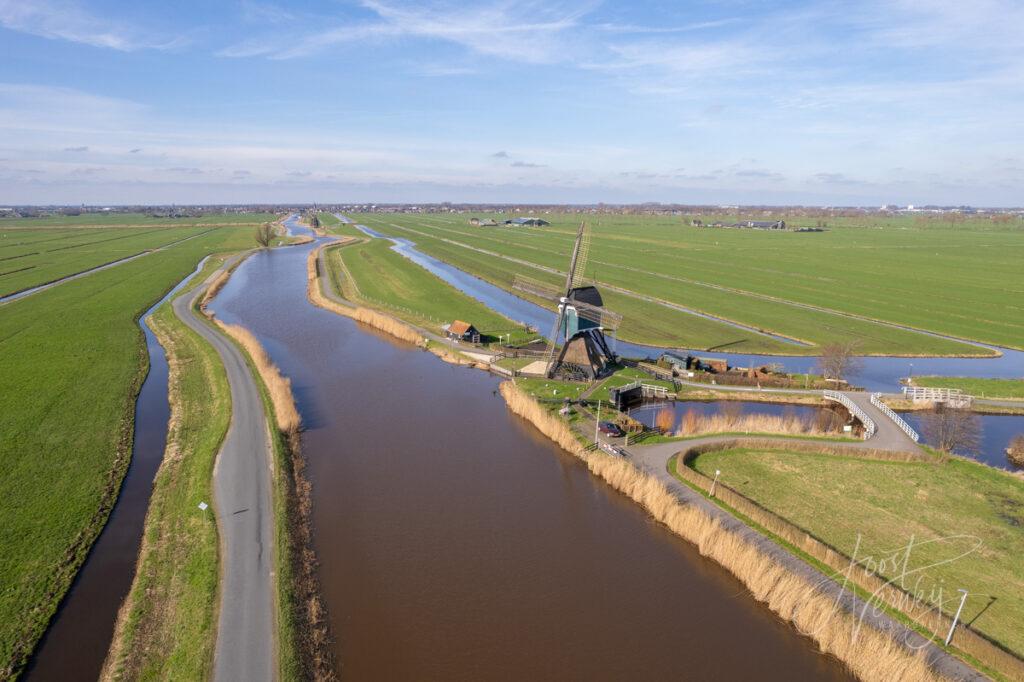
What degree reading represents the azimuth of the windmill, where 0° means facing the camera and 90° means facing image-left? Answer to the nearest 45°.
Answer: approximately 45°

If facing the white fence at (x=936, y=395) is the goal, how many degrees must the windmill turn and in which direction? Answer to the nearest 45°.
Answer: approximately 135° to its left

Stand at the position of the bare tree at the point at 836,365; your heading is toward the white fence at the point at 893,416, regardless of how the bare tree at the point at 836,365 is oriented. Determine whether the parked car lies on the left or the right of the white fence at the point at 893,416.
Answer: right

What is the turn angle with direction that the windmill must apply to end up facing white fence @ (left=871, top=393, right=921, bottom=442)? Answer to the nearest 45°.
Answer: approximately 135° to its left

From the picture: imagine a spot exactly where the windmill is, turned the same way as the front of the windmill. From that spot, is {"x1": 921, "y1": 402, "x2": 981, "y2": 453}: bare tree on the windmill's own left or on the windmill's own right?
on the windmill's own left

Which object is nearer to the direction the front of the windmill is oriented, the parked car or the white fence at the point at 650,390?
the parked car

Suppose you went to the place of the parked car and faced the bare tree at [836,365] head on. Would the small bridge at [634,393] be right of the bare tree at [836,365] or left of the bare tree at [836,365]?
left

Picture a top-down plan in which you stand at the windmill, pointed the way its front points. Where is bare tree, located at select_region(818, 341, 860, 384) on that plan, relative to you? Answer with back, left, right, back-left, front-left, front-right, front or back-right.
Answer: back-left

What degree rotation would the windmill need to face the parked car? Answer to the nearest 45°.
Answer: approximately 45° to its left

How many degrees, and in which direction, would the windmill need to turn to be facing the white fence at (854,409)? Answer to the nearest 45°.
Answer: approximately 135° to its left
